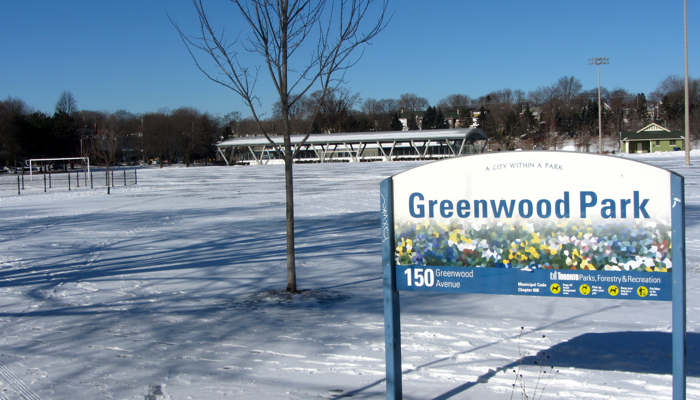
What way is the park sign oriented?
toward the camera
